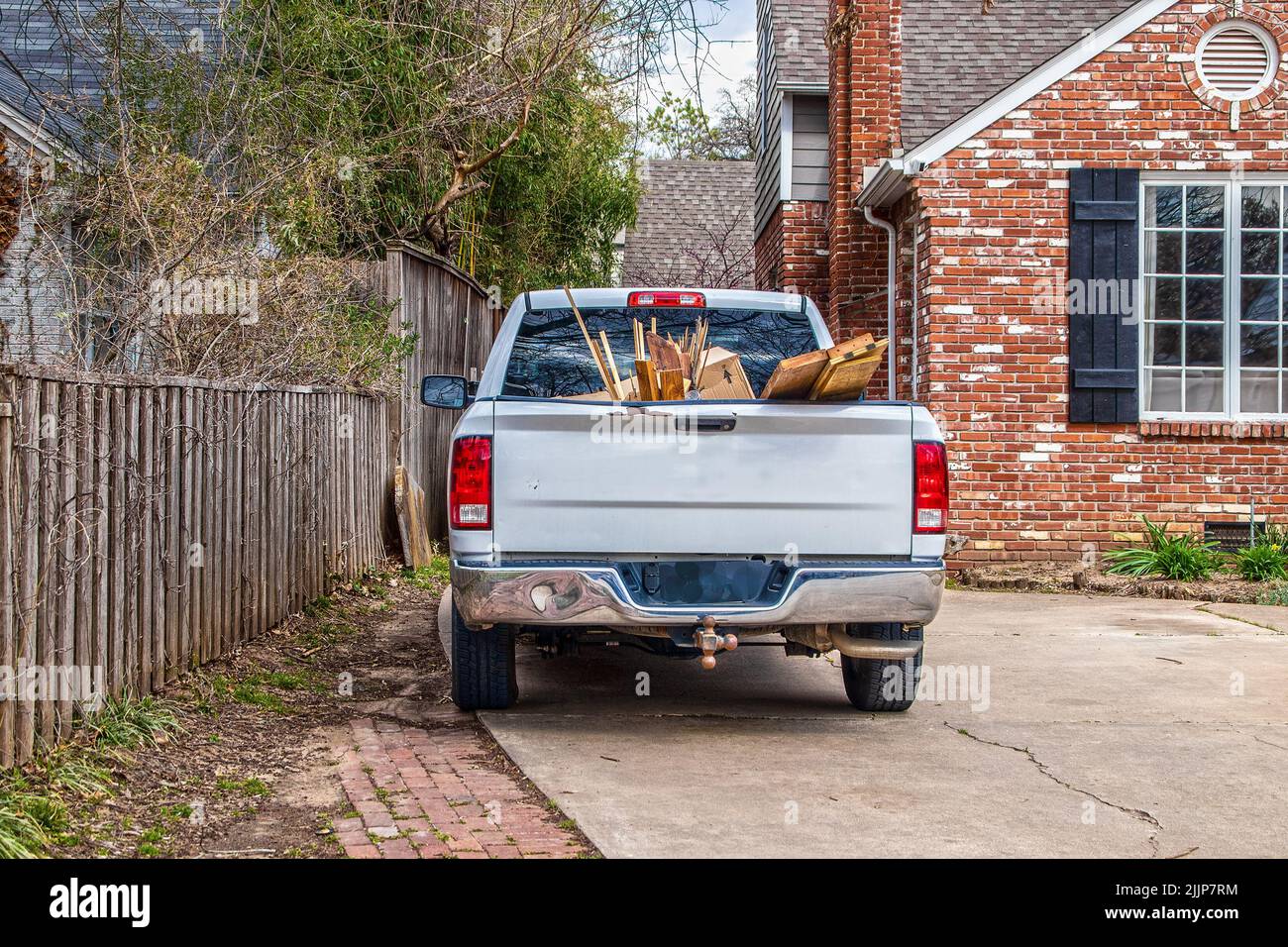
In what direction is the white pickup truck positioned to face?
away from the camera

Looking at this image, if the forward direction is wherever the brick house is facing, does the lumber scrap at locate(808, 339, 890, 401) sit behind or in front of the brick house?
in front

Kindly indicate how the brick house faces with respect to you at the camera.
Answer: facing the viewer

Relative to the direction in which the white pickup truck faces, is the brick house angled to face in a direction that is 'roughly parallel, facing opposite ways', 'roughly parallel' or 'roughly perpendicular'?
roughly parallel, facing opposite ways

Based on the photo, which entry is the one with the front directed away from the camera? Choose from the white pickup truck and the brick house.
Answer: the white pickup truck

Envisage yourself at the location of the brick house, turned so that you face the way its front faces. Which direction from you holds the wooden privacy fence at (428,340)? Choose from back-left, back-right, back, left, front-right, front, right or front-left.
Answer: right

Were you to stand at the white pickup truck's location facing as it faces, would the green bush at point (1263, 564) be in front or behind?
in front

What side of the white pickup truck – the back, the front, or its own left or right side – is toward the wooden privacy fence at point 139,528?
left

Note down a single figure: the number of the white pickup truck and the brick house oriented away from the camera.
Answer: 1
